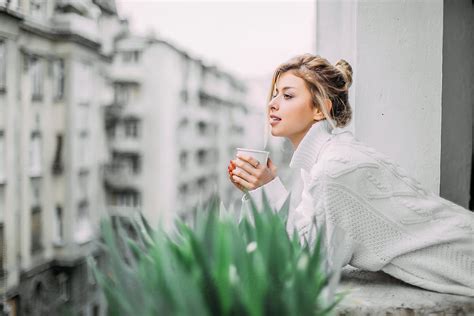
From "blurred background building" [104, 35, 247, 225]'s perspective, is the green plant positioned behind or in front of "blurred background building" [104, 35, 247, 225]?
in front

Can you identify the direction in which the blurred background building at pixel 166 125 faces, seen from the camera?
facing the viewer and to the right of the viewer

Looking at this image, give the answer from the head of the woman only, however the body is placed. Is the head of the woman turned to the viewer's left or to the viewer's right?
to the viewer's left

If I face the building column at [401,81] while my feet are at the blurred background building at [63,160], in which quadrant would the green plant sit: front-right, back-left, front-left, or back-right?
front-right
